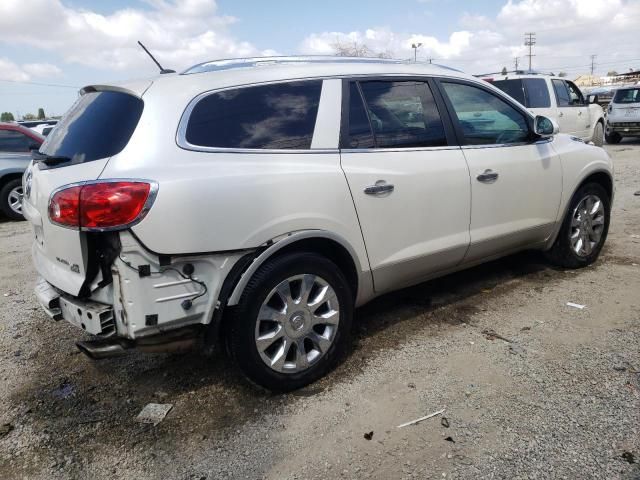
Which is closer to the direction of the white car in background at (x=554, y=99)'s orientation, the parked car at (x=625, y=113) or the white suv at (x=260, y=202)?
the parked car

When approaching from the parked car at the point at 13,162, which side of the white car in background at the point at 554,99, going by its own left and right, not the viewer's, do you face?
back

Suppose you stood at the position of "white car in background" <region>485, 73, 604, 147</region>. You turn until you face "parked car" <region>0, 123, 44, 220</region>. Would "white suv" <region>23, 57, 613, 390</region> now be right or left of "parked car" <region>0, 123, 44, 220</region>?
left

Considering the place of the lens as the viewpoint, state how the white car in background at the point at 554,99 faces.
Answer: facing away from the viewer and to the right of the viewer

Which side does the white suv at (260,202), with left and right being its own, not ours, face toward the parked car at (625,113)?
front

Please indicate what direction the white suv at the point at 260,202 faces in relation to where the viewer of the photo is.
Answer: facing away from the viewer and to the right of the viewer

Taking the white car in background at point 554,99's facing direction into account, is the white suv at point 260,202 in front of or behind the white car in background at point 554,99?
behind

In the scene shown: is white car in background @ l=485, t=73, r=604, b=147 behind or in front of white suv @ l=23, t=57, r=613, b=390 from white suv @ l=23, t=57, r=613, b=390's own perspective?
in front

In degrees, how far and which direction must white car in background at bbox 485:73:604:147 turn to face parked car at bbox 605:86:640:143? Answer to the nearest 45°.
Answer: approximately 45° to its left

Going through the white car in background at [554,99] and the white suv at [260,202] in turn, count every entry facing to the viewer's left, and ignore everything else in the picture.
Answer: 0
